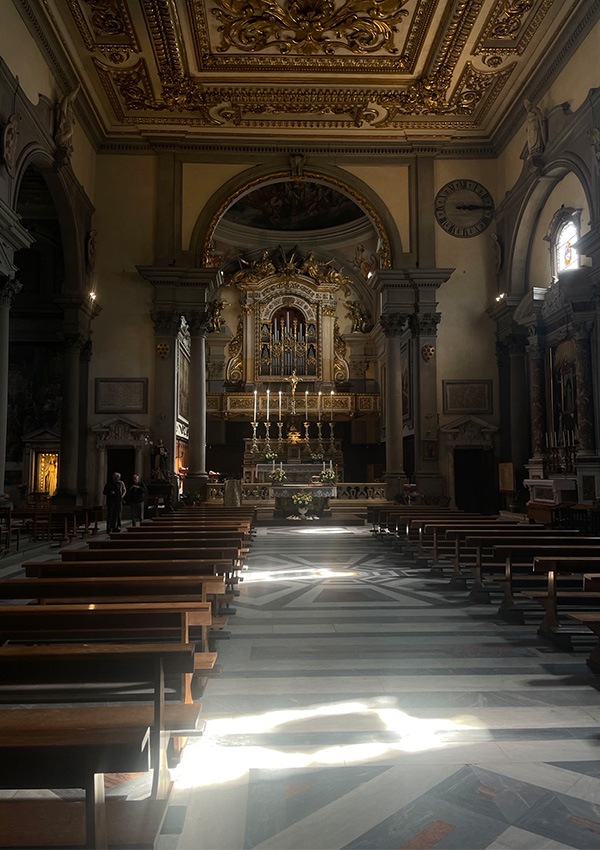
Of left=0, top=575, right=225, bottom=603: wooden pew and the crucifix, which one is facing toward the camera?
the crucifix

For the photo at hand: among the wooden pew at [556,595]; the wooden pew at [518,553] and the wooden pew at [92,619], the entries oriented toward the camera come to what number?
0

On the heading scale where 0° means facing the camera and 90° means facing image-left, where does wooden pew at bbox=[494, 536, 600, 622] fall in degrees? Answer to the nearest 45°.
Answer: approximately 180°

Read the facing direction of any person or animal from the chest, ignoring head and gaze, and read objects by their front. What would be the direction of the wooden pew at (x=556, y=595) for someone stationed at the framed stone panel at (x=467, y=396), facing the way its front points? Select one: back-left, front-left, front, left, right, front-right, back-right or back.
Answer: front

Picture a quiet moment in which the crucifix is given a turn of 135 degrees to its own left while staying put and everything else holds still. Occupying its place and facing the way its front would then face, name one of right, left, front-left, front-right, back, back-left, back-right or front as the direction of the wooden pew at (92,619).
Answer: back-right

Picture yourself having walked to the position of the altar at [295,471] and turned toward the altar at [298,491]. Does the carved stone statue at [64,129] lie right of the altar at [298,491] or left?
right

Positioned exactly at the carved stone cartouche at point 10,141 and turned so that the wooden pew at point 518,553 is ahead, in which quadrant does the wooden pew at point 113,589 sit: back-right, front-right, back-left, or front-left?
front-right

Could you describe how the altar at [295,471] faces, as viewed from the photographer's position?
facing the viewer

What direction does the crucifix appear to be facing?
toward the camera

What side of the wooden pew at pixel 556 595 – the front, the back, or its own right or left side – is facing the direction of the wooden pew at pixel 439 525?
front

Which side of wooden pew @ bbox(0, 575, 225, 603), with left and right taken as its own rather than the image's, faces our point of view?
back

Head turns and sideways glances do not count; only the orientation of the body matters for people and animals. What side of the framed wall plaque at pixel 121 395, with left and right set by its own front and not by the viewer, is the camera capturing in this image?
front

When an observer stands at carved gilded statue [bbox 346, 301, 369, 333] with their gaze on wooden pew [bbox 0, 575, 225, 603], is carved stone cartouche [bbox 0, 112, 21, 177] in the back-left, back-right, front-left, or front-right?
front-right

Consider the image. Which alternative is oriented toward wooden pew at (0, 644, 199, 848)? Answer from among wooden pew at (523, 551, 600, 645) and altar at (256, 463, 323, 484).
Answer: the altar

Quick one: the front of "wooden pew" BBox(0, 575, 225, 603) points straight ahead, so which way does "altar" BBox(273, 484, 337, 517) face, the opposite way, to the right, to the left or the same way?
the opposite way

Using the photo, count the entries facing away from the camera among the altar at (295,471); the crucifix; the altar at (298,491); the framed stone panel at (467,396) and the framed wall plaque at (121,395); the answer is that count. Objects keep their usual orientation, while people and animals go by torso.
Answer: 0

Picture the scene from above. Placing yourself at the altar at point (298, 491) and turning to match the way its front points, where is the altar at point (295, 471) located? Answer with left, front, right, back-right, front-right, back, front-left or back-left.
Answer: back

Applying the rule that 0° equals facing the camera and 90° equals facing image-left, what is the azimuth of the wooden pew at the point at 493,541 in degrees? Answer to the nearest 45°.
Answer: approximately 180°

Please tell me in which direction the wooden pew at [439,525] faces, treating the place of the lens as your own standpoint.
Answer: facing away from the viewer
